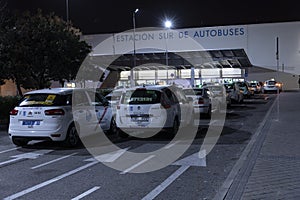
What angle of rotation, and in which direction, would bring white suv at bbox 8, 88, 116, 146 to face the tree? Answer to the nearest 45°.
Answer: approximately 45° to its left

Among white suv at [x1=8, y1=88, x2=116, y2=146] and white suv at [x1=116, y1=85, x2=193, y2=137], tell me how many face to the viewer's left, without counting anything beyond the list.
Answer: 0

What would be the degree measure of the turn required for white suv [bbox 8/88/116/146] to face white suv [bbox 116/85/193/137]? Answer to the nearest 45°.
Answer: approximately 45° to its right

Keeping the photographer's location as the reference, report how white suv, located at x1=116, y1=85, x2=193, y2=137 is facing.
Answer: facing away from the viewer and to the right of the viewer

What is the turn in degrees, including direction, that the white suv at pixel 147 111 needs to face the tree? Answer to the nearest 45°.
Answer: approximately 90° to its left

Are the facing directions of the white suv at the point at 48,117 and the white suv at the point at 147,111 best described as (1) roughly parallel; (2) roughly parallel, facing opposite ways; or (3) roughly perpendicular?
roughly parallel

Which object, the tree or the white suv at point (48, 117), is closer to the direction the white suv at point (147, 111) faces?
the tree

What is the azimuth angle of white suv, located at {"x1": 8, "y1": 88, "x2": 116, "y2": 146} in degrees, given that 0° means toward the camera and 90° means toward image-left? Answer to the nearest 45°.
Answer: approximately 225°

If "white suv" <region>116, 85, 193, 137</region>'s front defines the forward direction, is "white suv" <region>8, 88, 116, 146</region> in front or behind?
behind
